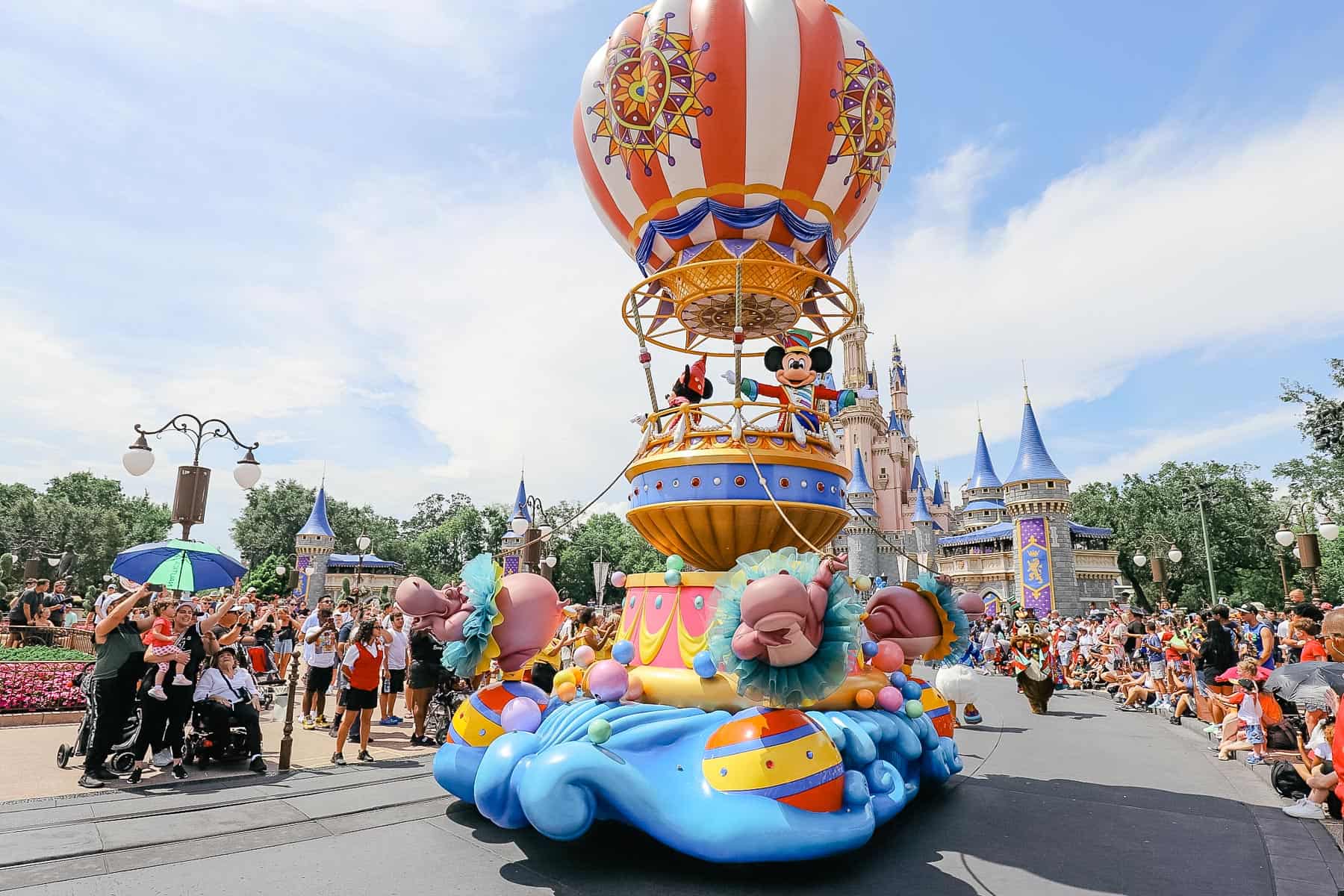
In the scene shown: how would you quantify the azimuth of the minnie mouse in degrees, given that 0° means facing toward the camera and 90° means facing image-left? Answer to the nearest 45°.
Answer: approximately 90°

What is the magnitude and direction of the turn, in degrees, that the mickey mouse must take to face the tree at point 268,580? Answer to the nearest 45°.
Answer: approximately 135° to its right

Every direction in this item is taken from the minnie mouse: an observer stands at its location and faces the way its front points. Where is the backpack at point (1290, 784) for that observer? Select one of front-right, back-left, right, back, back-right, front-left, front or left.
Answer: back

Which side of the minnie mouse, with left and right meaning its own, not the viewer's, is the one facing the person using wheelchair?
front

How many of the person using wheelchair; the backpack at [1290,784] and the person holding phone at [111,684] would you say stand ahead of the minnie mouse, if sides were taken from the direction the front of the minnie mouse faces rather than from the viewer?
2

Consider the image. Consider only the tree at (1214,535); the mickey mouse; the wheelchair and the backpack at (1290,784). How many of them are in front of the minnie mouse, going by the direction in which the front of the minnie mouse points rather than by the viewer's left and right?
1

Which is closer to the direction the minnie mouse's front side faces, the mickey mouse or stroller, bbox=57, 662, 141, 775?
the stroller

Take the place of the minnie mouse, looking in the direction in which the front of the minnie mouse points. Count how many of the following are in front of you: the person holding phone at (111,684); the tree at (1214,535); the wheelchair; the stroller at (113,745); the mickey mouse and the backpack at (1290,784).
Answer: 3

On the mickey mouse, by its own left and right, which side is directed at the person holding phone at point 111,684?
right

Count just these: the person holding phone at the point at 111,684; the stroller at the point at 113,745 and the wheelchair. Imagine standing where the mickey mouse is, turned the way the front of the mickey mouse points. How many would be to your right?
3

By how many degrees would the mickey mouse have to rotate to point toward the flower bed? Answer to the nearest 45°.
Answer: approximately 90° to its right

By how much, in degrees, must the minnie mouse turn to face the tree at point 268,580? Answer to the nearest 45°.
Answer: approximately 45° to its right

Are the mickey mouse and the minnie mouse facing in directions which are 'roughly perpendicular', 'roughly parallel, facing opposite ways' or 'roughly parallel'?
roughly perpendicular

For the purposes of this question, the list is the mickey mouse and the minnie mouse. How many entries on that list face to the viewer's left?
1

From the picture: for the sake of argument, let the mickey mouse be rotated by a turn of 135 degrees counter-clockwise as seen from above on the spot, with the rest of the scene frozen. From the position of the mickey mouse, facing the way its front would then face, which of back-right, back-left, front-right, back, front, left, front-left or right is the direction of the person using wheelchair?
back-left
